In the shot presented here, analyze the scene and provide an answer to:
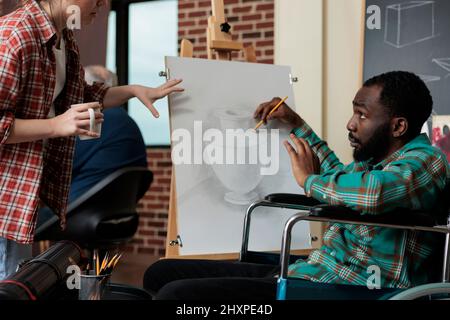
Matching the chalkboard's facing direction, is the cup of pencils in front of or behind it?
in front

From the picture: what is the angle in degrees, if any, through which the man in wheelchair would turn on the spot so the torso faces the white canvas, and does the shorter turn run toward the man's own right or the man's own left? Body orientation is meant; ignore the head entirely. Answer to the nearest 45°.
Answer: approximately 45° to the man's own right

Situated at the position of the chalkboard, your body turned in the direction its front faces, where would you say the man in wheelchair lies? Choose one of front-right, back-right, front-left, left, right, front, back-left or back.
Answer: front

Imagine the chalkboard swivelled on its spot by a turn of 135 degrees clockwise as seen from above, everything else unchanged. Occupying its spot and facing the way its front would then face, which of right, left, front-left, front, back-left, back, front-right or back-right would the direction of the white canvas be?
left

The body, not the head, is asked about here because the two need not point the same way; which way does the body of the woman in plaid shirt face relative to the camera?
to the viewer's right

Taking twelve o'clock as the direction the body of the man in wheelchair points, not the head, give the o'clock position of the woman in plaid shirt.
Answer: The woman in plaid shirt is roughly at 12 o'clock from the man in wheelchair.

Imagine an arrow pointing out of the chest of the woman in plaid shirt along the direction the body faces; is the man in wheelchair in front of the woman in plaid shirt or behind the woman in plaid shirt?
in front

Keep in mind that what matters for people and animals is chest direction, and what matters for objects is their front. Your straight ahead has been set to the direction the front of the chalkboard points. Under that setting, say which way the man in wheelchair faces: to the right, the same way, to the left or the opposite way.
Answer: to the right

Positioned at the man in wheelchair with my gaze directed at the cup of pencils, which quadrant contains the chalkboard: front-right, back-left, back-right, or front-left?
back-right

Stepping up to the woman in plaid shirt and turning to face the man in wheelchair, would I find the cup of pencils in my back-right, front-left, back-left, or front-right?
front-right

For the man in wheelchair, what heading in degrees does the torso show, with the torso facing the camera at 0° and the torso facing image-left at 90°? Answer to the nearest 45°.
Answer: approximately 90°

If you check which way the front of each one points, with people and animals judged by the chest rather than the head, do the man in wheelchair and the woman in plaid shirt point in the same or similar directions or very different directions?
very different directions

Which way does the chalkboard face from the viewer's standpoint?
toward the camera

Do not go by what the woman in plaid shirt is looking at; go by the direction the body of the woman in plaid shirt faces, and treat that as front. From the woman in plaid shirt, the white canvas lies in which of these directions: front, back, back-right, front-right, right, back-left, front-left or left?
front-left

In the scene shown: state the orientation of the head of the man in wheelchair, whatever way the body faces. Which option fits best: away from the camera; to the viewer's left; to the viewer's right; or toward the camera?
to the viewer's left

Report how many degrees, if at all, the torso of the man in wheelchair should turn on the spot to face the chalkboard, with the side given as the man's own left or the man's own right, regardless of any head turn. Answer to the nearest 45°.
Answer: approximately 90° to the man's own right

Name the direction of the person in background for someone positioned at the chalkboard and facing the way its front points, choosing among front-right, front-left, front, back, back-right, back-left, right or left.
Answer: right
